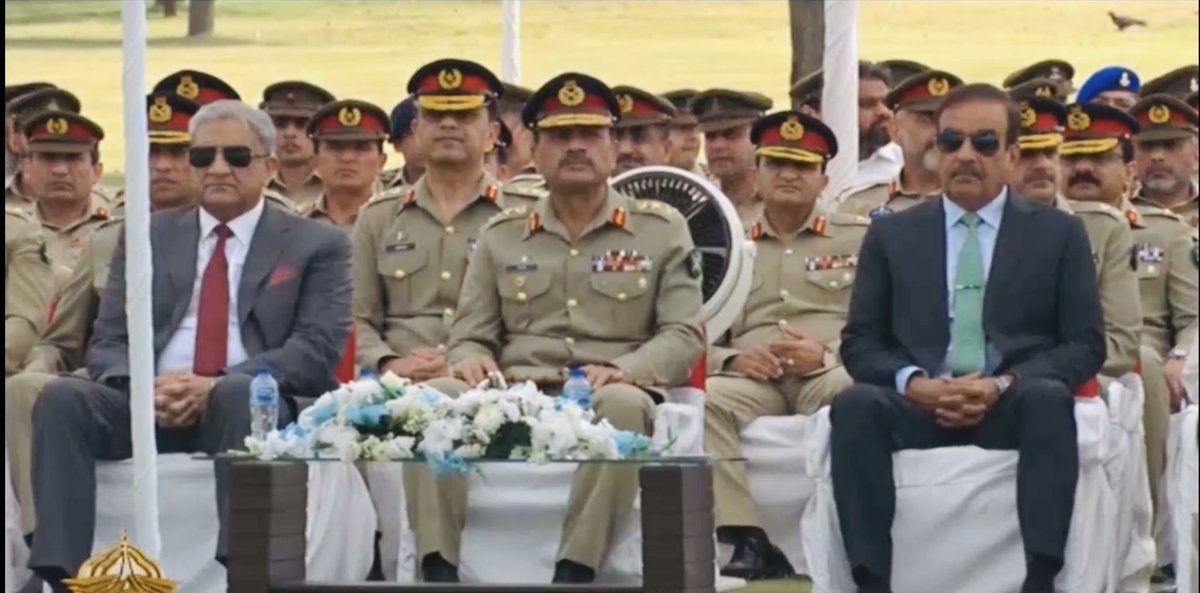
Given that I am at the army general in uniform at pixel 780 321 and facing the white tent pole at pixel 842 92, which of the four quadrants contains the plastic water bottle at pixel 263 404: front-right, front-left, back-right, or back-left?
back-left

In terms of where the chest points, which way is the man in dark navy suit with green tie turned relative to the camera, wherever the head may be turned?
toward the camera

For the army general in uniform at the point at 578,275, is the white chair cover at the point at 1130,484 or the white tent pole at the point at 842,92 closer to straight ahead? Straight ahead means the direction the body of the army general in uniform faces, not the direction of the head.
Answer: the white chair cover

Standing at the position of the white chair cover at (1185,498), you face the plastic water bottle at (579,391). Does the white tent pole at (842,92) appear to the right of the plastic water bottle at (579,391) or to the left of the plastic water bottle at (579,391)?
right

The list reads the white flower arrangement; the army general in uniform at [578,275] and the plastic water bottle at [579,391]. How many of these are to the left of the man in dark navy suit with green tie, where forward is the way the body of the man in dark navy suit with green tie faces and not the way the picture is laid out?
0

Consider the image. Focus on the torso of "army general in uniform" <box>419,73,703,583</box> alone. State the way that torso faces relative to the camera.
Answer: toward the camera

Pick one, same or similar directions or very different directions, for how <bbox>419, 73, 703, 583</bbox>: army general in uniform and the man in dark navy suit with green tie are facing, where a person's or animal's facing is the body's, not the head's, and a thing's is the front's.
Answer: same or similar directions

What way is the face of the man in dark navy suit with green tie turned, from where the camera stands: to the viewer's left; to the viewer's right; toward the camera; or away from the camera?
toward the camera

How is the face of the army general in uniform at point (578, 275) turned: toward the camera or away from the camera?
toward the camera
